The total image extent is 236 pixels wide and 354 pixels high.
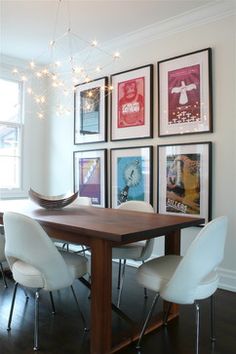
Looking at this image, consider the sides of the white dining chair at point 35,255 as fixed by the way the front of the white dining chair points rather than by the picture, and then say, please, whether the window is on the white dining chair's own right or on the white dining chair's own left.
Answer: on the white dining chair's own left

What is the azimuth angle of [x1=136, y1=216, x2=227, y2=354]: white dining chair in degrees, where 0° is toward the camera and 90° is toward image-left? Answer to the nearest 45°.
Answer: approximately 135°

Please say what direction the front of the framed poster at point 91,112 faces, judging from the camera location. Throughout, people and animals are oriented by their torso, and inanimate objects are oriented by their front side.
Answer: facing the viewer and to the left of the viewer

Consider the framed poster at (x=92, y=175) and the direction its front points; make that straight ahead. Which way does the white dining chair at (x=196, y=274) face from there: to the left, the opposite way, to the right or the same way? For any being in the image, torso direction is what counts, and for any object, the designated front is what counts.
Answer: to the right

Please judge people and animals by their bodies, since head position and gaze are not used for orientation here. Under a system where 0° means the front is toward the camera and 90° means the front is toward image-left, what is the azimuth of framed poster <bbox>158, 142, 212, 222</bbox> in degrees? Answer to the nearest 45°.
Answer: approximately 45°

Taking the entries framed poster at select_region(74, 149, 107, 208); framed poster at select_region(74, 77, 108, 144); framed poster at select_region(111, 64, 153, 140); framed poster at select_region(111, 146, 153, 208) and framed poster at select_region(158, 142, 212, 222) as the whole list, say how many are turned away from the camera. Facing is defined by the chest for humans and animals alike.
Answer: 0

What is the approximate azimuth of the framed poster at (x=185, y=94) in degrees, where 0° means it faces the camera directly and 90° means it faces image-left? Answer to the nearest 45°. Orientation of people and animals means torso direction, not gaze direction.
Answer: approximately 45°

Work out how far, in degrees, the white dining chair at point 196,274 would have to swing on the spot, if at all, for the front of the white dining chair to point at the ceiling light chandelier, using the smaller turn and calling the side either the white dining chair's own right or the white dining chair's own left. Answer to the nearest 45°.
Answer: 0° — it already faces it

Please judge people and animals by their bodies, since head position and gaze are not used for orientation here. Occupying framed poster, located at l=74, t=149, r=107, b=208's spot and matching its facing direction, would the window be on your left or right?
on your right

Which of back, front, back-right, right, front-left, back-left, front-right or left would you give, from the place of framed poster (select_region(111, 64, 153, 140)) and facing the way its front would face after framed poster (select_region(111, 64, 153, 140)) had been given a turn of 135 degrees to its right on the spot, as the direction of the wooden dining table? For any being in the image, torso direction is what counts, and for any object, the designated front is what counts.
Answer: back

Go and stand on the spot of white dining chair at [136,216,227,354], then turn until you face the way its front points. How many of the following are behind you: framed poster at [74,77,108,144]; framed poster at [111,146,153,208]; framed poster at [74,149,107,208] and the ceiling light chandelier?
0

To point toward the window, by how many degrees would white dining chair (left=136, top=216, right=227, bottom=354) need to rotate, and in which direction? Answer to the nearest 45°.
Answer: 0° — it already faces it

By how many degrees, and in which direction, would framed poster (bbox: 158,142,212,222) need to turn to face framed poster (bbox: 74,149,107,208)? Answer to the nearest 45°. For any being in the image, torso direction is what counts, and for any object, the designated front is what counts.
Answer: approximately 90° to its right

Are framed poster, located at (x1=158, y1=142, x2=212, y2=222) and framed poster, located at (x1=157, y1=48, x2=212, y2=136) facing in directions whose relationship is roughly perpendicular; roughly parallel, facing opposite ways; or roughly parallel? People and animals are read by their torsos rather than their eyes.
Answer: roughly parallel

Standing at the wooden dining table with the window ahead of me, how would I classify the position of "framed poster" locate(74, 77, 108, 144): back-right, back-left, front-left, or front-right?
front-right

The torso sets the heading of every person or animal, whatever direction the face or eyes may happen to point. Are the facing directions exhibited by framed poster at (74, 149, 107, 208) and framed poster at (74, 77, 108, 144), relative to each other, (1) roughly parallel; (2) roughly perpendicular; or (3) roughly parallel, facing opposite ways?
roughly parallel

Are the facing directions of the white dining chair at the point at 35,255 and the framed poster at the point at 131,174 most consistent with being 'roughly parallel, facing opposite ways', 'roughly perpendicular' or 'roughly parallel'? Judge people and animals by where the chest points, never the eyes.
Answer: roughly parallel, facing opposite ways

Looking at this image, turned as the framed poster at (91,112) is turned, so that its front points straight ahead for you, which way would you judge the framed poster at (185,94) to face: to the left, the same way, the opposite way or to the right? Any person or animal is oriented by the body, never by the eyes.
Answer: the same way
